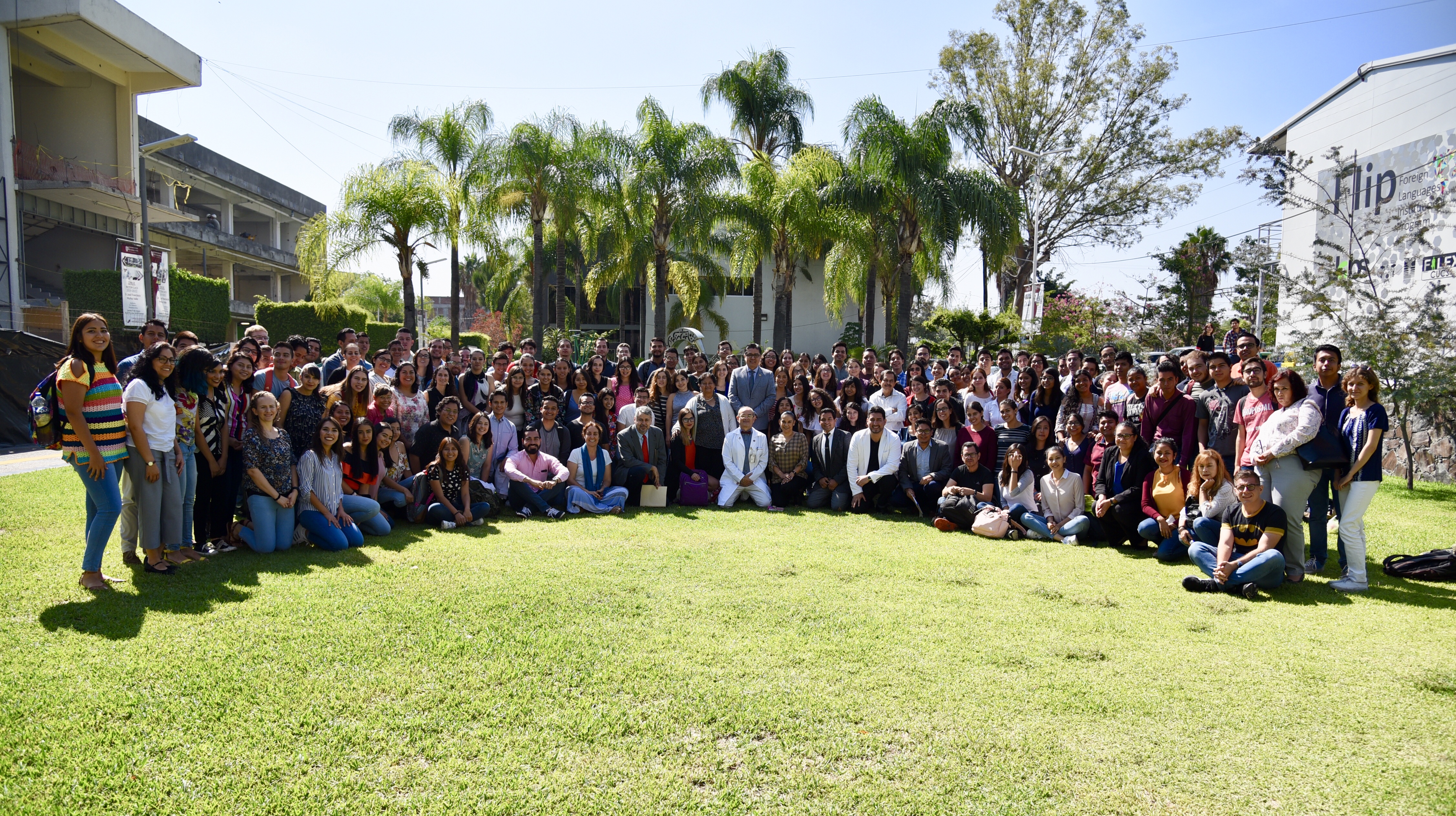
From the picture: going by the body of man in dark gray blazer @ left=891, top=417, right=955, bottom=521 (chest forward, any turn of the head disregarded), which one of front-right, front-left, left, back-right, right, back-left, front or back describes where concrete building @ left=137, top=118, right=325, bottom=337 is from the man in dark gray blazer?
back-right

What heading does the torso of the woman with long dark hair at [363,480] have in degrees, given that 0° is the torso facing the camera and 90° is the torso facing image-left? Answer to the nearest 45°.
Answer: approximately 315°

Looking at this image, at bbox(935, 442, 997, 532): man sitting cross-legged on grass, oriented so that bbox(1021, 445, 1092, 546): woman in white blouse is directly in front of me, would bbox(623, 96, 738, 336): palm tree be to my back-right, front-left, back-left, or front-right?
back-left

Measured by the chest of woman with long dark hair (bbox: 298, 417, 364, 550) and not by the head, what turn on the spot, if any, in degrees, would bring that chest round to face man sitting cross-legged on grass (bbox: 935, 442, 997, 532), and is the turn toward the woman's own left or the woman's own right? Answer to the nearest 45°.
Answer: approximately 45° to the woman's own left

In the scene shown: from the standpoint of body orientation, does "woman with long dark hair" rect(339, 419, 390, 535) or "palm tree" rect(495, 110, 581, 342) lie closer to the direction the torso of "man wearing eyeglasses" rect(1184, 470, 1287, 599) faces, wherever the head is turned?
the woman with long dark hair

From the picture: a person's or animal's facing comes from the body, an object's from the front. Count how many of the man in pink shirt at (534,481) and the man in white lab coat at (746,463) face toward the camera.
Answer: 2

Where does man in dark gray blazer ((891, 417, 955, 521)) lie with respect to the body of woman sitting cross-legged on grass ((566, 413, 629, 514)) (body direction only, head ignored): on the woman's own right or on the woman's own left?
on the woman's own left

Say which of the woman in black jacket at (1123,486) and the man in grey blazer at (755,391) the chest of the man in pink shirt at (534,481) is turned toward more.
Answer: the woman in black jacket

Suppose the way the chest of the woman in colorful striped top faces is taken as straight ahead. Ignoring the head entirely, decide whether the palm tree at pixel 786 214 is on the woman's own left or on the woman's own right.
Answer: on the woman's own left

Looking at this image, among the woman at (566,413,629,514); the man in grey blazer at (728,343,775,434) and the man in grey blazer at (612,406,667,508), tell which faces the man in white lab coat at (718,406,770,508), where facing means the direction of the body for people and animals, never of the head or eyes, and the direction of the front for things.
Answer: the man in grey blazer at (728,343,775,434)

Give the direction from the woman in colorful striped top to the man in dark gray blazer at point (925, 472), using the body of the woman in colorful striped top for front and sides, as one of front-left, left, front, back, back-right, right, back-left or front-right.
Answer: front-left
